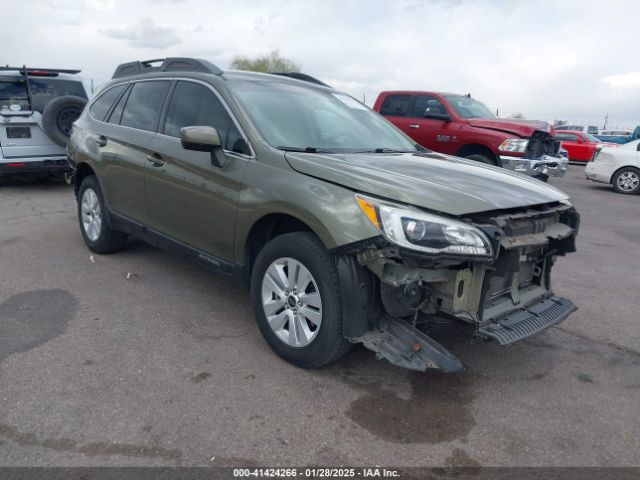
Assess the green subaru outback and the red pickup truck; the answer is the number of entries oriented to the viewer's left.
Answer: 0

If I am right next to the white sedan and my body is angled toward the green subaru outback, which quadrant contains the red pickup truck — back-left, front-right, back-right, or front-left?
front-right

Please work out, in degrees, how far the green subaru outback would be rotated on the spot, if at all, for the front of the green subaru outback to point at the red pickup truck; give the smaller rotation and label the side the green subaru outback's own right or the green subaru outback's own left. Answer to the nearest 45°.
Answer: approximately 135° to the green subaru outback's own left

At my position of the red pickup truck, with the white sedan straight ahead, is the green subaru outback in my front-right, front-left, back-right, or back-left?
back-right

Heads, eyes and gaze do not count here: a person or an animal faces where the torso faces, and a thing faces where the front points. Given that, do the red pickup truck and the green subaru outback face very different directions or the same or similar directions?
same or similar directions

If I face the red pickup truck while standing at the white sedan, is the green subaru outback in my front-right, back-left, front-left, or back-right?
front-left

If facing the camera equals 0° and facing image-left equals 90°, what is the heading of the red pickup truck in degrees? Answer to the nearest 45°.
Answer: approximately 315°

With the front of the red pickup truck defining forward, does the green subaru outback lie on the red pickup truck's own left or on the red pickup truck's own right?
on the red pickup truck's own right
